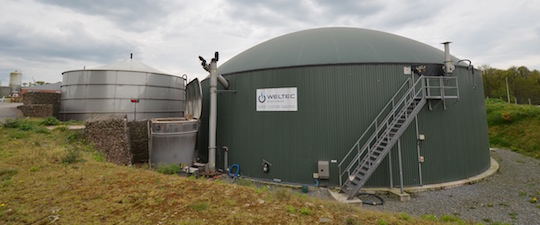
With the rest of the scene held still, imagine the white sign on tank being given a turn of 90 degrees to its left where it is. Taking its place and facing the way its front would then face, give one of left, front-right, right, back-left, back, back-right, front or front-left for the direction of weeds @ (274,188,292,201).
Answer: right

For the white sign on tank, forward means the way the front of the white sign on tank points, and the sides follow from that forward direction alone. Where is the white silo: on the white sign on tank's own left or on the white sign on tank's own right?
on the white sign on tank's own right

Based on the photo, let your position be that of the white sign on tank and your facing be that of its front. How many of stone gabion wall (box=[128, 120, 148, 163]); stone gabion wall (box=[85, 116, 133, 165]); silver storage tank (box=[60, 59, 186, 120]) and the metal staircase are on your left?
1

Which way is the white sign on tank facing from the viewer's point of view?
toward the camera

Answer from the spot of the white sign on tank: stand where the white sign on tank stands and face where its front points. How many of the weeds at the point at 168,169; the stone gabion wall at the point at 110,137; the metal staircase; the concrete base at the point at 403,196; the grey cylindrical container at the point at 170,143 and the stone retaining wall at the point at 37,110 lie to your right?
4

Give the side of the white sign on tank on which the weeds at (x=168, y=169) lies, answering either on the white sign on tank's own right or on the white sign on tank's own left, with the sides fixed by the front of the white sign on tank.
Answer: on the white sign on tank's own right

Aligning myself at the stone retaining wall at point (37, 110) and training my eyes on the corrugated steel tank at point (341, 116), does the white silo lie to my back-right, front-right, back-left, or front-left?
back-left

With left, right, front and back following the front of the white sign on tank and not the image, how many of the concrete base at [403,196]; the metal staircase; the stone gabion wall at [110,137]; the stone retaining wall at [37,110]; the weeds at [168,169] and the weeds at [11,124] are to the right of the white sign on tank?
4

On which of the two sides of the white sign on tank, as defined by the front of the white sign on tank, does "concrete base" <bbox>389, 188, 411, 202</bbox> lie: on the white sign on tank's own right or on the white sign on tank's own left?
on the white sign on tank's own left

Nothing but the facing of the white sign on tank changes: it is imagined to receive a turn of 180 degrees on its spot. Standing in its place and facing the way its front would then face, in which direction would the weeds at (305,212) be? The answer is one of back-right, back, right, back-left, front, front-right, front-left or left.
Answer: back

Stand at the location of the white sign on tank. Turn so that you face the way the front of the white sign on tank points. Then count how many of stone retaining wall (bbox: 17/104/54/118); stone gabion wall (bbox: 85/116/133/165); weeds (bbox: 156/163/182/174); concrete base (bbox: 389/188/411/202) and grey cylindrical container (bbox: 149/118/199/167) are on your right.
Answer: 4

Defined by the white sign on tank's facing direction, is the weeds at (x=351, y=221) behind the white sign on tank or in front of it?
in front

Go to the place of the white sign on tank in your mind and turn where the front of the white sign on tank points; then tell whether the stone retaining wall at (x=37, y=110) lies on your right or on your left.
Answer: on your right

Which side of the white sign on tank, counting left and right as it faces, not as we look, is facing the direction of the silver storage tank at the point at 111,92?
right

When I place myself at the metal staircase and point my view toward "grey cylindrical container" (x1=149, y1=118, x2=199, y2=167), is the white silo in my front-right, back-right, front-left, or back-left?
front-right

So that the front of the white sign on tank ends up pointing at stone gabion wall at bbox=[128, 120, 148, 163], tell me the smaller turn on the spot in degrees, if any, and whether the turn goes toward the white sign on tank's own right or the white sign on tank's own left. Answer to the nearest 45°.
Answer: approximately 90° to the white sign on tank's own right

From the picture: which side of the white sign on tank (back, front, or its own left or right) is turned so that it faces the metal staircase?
left

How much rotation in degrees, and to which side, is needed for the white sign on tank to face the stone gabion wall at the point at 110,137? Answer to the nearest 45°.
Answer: approximately 90° to its right

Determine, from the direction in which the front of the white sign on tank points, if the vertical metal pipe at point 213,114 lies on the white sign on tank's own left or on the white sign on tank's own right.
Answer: on the white sign on tank's own right
